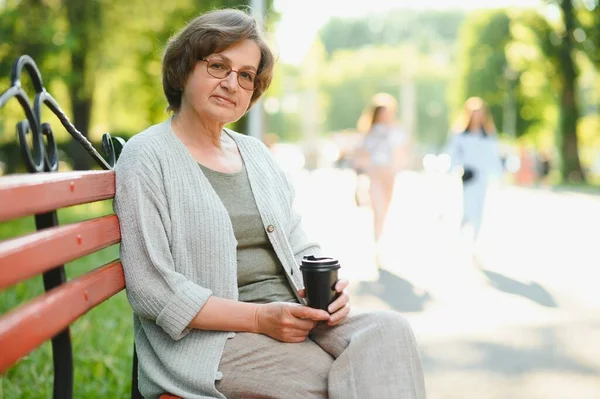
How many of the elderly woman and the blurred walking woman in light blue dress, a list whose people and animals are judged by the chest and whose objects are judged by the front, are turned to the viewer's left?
0

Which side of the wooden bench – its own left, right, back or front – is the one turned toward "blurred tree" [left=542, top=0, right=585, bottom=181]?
left

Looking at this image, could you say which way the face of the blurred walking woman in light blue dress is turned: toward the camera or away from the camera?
toward the camera

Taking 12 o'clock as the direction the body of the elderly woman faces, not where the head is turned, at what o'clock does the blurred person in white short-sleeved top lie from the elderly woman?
The blurred person in white short-sleeved top is roughly at 8 o'clock from the elderly woman.

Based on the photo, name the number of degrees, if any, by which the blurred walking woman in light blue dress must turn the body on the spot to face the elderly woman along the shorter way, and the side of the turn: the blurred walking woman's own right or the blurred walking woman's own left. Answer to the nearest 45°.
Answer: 0° — they already face them

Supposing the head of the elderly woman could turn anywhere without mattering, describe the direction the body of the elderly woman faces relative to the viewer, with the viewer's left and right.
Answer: facing the viewer and to the right of the viewer

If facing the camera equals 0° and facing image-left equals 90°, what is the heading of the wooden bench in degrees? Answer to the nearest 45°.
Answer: approximately 315°

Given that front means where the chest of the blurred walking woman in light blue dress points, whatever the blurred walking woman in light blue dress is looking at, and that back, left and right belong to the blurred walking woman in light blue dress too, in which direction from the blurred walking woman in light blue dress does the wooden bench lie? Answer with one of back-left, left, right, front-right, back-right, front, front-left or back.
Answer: front

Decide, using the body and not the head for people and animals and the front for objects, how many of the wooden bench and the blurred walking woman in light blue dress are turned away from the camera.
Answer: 0

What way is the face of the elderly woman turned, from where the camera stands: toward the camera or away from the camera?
toward the camera

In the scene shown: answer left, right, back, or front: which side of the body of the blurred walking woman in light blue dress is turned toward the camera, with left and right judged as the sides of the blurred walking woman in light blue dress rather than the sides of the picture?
front

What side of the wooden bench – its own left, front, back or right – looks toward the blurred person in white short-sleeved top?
left
